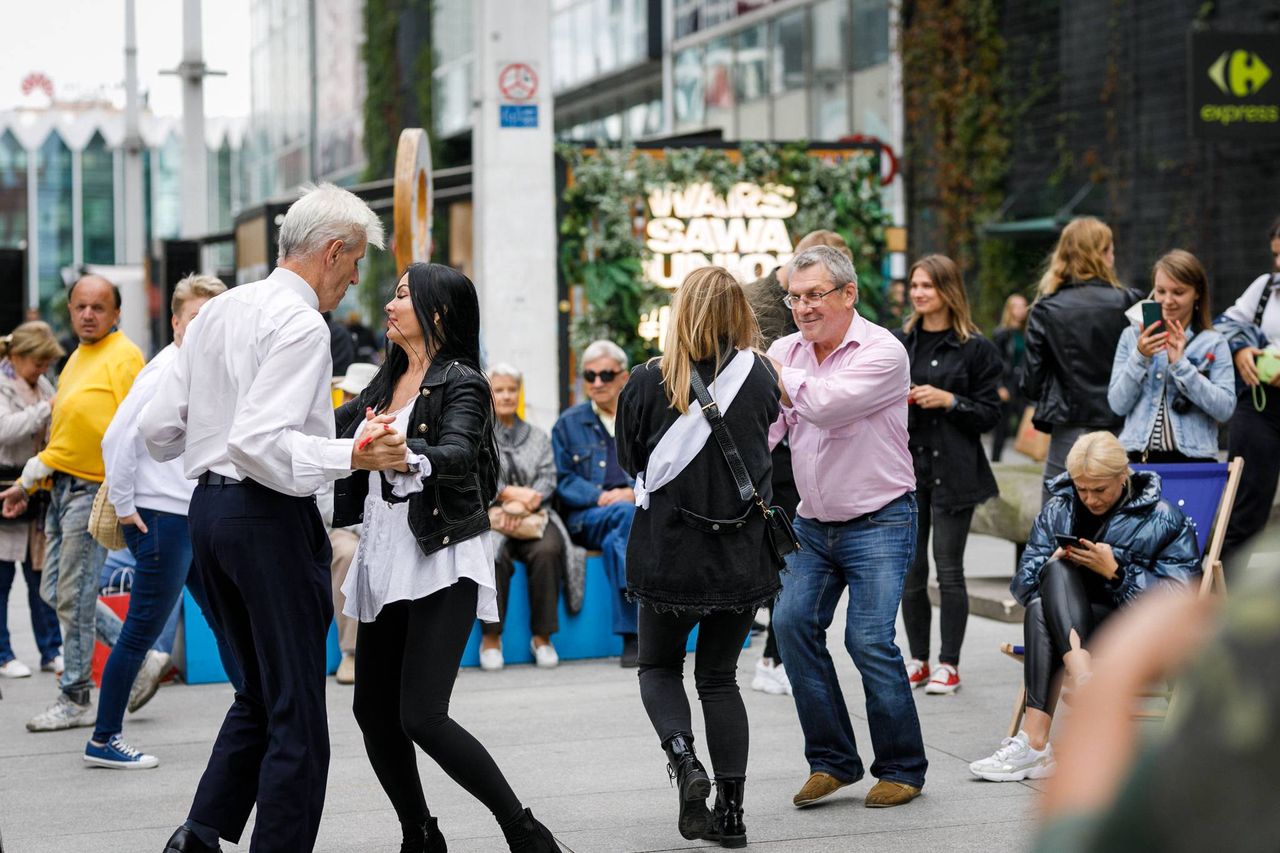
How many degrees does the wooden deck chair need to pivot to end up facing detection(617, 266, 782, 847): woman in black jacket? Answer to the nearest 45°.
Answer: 0° — it already faces them

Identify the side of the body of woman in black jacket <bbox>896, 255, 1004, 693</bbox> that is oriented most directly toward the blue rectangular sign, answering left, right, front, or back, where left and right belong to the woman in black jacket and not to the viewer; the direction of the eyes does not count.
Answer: right

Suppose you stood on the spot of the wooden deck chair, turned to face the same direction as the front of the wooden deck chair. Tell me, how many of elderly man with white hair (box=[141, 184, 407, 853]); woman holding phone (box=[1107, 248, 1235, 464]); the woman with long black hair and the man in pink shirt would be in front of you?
3

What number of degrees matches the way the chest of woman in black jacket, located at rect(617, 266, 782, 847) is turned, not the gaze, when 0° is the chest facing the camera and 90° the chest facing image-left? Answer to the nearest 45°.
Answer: approximately 180°

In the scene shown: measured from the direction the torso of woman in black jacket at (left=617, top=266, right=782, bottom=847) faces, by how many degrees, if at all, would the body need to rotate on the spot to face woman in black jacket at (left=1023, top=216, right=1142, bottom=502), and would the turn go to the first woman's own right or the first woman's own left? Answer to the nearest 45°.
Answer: approximately 45° to the first woman's own right

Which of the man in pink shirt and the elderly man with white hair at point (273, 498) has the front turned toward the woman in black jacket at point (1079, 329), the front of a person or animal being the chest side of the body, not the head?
the elderly man with white hair

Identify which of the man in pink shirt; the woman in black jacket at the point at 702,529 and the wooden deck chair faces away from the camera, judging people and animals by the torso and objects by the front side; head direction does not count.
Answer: the woman in black jacket

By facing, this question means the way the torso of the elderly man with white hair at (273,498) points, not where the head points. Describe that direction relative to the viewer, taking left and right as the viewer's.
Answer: facing away from the viewer and to the right of the viewer

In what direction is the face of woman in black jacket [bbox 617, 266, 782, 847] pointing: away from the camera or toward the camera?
away from the camera

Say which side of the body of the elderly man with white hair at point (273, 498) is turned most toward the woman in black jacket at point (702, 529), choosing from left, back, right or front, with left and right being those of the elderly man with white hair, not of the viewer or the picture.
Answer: front

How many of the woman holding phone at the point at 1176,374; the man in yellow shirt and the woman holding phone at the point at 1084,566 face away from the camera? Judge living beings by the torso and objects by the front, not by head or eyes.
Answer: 0

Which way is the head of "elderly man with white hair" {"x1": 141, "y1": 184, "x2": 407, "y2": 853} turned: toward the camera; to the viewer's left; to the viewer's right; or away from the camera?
to the viewer's right

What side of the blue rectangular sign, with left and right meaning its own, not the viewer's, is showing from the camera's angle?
front

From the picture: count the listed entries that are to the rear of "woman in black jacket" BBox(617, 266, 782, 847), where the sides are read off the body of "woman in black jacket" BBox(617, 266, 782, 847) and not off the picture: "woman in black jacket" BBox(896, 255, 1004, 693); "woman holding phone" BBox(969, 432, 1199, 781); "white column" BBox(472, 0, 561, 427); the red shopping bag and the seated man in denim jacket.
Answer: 0

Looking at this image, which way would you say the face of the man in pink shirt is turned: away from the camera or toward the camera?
toward the camera

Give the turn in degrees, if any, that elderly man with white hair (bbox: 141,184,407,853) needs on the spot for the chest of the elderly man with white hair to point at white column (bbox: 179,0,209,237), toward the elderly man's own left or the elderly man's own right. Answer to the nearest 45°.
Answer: approximately 45° to the elderly man's own left

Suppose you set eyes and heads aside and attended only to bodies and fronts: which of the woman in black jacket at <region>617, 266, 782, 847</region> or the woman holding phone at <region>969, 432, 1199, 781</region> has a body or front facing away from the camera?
the woman in black jacket

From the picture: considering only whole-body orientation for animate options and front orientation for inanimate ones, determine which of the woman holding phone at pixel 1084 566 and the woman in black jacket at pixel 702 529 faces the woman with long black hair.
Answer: the woman holding phone

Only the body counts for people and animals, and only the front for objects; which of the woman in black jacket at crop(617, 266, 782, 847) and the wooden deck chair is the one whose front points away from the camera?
the woman in black jacket
